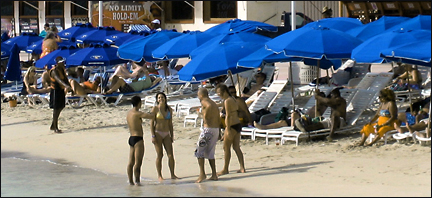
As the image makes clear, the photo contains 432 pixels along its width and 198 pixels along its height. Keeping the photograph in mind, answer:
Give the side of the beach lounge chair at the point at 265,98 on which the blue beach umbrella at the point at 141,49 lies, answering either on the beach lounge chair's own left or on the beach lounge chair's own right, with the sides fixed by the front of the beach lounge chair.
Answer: on the beach lounge chair's own right

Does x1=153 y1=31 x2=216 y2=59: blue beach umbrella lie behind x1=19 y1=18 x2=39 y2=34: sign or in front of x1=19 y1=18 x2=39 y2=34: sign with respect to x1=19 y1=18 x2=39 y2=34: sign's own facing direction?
in front

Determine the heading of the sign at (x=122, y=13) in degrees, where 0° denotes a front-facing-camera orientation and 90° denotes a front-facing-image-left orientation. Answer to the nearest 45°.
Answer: approximately 0°
